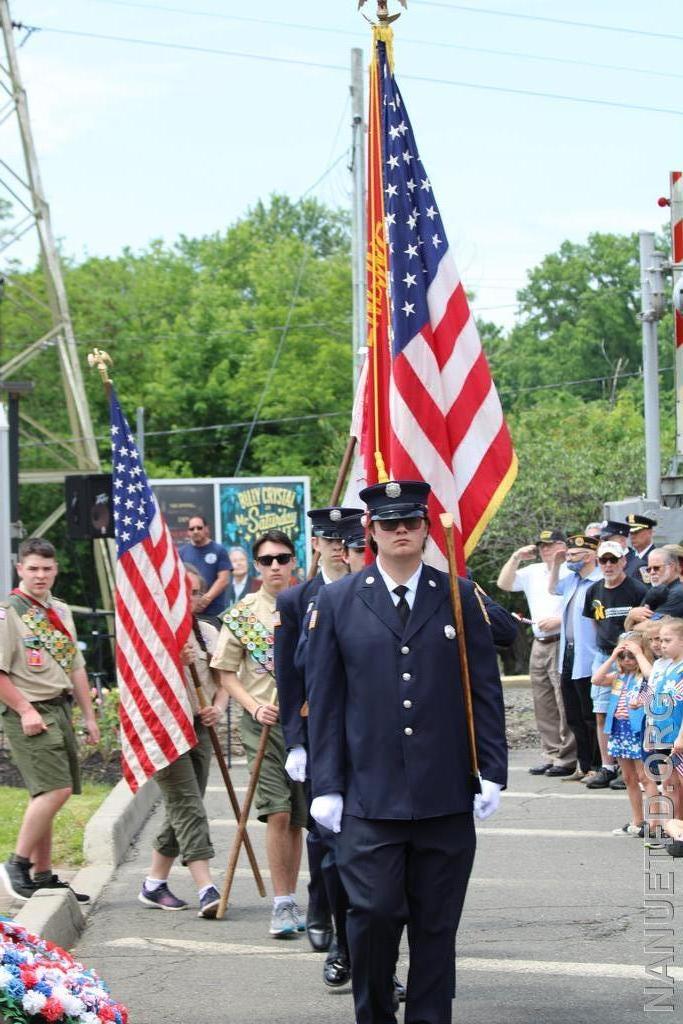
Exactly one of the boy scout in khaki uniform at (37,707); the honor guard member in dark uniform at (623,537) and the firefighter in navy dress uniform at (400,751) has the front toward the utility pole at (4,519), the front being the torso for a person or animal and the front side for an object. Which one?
the honor guard member in dark uniform

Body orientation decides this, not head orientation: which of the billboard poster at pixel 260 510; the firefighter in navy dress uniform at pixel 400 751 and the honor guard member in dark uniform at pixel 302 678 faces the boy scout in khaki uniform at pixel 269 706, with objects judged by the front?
the billboard poster

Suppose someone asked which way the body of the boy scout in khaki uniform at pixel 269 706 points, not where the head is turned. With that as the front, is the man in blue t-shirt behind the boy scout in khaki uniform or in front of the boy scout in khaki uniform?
behind

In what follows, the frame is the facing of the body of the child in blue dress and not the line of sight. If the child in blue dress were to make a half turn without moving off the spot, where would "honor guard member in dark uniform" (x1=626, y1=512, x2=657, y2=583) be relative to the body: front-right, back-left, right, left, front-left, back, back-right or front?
front-left

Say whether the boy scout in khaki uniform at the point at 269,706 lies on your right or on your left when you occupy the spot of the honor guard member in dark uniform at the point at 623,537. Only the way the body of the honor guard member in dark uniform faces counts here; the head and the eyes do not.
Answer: on your left

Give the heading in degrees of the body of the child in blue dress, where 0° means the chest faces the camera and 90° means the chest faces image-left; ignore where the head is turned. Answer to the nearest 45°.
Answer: approximately 45°

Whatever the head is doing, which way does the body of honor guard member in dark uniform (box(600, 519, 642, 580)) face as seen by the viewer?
to the viewer's left

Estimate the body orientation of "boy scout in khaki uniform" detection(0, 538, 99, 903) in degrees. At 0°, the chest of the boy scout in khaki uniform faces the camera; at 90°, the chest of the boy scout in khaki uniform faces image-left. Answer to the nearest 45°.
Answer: approximately 315°

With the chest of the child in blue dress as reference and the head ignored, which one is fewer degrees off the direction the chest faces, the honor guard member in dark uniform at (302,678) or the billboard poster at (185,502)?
the honor guard member in dark uniform
